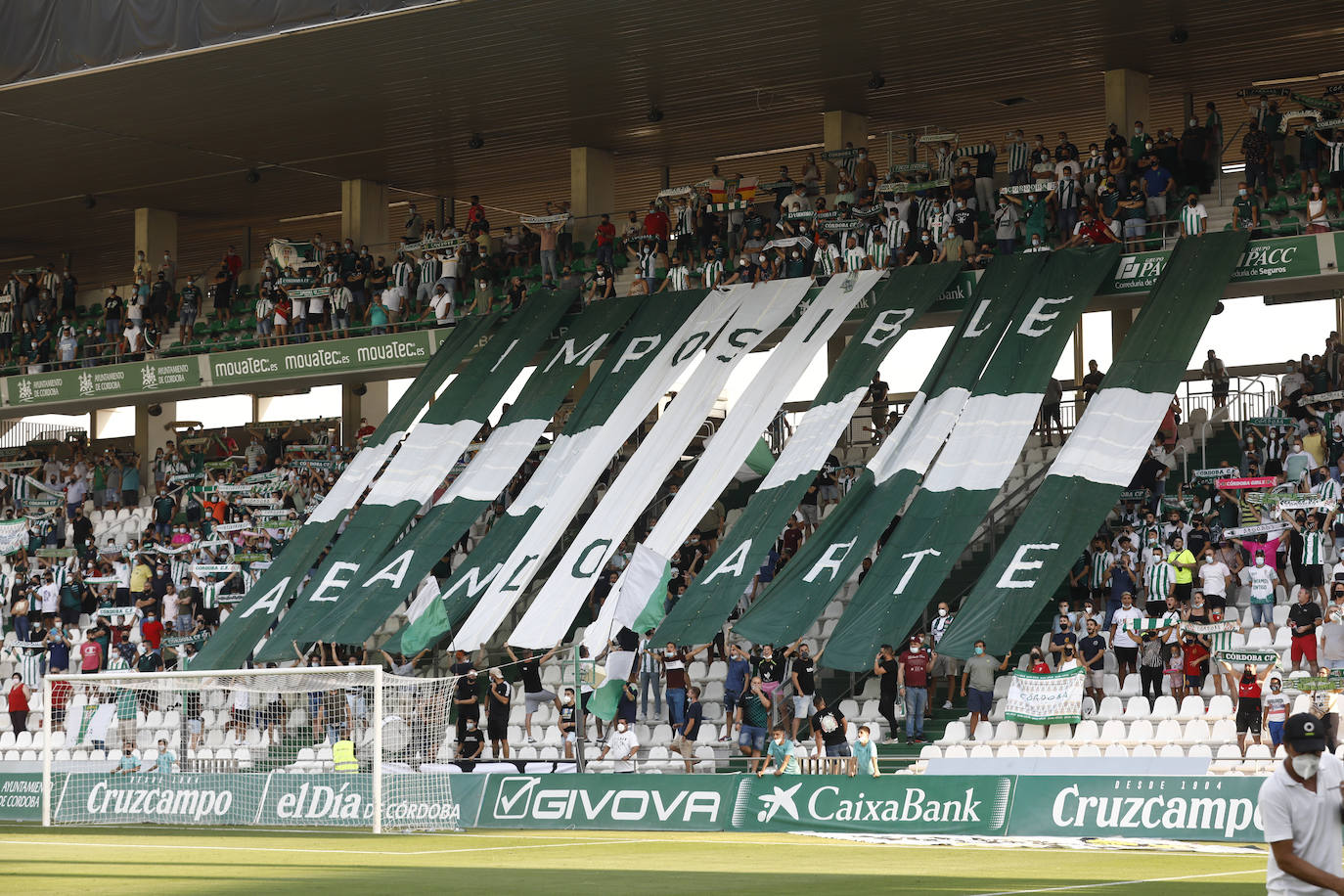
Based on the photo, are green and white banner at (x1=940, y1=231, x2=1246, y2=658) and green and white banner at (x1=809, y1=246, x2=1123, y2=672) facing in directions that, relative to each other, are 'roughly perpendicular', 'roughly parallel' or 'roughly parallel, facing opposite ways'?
roughly parallel

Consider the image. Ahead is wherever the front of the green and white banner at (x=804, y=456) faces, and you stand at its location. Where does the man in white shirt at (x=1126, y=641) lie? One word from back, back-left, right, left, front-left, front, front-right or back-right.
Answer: front-left

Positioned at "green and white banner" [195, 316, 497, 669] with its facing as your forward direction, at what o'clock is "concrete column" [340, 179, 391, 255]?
The concrete column is roughly at 6 o'clock from the green and white banner.

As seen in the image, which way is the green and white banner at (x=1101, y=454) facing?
toward the camera

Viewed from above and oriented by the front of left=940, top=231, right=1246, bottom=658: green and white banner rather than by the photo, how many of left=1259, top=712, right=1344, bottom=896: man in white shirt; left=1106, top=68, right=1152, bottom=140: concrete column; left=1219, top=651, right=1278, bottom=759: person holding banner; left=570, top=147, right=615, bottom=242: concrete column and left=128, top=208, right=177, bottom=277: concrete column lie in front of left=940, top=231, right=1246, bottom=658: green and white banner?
2

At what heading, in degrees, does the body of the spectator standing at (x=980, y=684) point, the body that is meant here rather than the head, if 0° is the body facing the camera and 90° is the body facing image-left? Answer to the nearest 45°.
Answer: approximately 0°

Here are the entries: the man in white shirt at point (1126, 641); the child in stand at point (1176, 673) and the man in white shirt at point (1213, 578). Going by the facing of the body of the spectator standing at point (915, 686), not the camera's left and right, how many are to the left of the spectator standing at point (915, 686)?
3

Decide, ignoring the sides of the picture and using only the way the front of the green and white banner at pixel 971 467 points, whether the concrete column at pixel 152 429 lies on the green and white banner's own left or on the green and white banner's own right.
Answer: on the green and white banner's own right

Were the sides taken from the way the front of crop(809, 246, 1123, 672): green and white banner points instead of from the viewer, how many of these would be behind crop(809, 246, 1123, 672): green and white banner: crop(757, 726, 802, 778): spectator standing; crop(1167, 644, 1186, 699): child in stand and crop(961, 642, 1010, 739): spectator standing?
0

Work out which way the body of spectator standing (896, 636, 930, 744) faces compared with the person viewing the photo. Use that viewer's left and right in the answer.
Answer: facing the viewer

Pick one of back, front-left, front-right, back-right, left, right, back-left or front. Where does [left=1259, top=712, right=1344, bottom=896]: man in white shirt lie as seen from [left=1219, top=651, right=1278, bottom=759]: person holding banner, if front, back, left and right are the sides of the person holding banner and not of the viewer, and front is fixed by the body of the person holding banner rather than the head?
front

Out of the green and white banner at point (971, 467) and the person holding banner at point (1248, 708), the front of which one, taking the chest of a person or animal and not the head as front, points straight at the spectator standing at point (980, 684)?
the green and white banner

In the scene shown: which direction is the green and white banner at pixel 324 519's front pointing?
toward the camera

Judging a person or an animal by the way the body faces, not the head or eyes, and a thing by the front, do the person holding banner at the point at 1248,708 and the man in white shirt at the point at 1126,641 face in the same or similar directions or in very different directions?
same or similar directions

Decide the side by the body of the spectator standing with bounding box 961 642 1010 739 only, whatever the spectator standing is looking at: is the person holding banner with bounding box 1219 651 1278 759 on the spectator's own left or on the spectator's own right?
on the spectator's own left

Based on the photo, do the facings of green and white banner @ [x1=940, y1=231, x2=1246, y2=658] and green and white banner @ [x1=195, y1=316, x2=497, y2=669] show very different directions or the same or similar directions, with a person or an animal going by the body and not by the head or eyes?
same or similar directions
